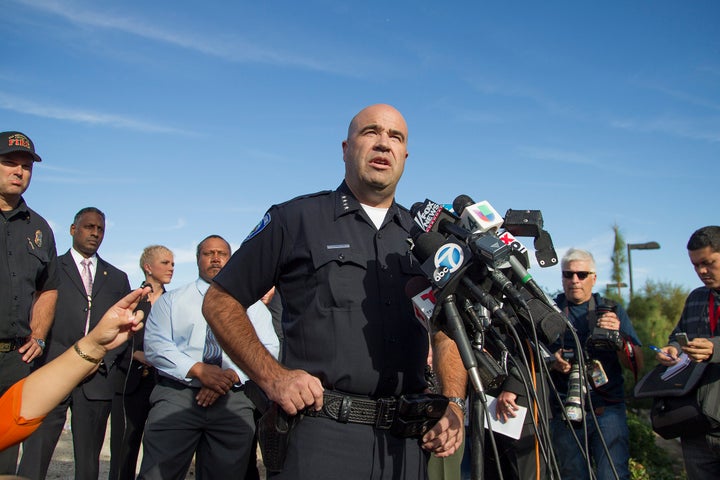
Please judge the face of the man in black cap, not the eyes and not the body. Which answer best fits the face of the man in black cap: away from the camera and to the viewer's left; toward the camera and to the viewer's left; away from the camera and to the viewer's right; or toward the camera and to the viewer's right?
toward the camera and to the viewer's right

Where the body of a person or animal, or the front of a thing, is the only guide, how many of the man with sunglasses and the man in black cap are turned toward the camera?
2

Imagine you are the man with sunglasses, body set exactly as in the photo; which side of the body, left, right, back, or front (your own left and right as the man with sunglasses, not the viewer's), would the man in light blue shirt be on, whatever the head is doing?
right

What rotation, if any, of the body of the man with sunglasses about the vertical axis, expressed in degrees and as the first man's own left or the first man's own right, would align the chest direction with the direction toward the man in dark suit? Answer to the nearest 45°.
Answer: approximately 90° to the first man's own right

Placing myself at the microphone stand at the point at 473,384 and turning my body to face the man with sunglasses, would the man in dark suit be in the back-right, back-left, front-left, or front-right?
front-left

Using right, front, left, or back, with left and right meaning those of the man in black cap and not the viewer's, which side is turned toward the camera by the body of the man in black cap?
front

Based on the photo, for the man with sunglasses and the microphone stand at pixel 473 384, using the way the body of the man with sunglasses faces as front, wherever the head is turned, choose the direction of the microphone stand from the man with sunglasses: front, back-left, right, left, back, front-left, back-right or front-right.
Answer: front

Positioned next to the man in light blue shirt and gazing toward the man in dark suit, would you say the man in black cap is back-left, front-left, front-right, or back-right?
front-left

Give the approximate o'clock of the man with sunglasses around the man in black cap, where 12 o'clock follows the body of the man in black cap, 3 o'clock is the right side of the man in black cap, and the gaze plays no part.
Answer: The man with sunglasses is roughly at 10 o'clock from the man in black cap.

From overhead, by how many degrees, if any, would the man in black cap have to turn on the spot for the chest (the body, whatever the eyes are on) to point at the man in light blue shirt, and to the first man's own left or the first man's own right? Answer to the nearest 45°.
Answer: approximately 90° to the first man's own left

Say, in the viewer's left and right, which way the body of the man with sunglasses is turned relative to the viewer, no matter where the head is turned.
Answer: facing the viewer

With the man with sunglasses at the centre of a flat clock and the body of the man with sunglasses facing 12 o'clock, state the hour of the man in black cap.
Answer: The man in black cap is roughly at 2 o'clock from the man with sunglasses.
